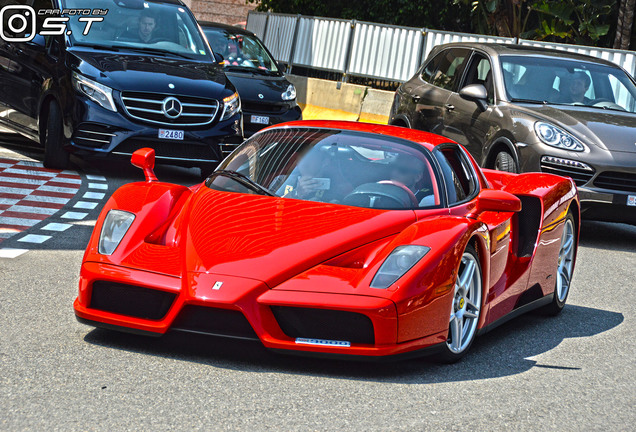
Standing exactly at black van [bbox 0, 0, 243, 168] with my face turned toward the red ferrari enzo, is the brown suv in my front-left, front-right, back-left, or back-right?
front-left

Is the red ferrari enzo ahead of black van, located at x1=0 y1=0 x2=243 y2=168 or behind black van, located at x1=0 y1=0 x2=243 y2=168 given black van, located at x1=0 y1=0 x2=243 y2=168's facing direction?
ahead

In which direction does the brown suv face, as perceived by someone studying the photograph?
facing the viewer and to the right of the viewer

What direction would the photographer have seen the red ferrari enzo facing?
facing the viewer and to the left of the viewer

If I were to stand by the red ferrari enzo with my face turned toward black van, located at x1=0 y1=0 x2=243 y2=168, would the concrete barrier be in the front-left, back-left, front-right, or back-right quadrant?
front-right

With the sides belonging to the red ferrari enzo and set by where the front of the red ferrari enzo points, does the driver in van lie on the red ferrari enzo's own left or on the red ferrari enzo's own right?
on the red ferrari enzo's own right

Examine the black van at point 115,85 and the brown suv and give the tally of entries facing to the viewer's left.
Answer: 0

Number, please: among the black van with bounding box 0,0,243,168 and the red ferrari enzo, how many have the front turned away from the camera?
0

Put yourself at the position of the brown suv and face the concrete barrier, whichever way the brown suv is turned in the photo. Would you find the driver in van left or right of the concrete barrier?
left

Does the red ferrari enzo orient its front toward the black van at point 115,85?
no

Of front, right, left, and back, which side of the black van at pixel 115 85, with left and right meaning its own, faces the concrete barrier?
left

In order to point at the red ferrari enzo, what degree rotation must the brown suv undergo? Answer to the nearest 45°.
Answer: approximately 45° to its right

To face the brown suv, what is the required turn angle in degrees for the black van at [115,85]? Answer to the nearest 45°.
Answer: approximately 45° to its left

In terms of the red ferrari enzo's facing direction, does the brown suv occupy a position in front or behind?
behind

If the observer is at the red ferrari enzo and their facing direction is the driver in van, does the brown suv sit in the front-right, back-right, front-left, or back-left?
front-right

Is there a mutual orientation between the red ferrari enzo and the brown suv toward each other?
no

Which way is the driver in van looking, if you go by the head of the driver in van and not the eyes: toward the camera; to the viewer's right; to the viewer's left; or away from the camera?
toward the camera

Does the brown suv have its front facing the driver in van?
no
